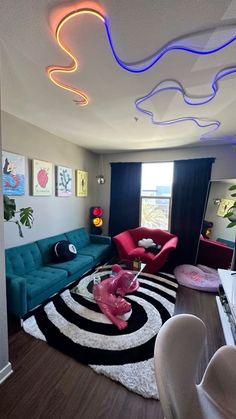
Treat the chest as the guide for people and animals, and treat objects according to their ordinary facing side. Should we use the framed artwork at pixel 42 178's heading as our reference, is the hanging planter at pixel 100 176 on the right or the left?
on its left

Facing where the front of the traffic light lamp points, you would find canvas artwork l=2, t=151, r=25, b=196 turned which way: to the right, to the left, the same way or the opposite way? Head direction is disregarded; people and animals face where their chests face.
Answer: to the left

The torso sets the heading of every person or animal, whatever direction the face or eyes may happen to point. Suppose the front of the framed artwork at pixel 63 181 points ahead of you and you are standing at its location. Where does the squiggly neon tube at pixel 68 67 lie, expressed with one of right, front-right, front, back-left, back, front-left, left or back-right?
front-right

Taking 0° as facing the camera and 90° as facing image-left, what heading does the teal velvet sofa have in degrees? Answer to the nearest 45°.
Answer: approximately 315°
